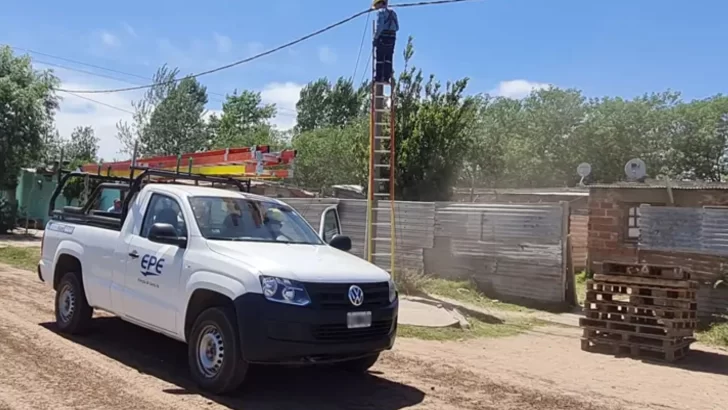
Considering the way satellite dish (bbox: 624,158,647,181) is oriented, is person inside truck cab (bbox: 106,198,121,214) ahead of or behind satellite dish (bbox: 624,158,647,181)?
ahead

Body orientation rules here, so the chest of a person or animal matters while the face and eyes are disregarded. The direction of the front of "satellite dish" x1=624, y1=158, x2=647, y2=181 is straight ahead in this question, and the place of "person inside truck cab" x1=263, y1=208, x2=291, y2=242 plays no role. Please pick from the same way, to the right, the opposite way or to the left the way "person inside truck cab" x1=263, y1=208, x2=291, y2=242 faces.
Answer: to the left

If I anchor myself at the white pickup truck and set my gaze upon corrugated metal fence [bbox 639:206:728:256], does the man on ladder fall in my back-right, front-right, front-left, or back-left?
front-left

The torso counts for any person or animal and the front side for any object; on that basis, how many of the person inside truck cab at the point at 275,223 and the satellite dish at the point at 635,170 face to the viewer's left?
0

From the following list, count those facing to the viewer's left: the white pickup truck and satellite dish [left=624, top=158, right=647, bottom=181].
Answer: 0

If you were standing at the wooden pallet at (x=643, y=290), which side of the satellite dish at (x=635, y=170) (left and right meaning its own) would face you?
front

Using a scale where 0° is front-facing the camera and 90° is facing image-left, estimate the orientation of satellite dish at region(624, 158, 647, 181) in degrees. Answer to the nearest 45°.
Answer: approximately 0°

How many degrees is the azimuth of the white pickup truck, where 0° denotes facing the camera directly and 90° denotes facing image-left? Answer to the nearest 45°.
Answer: approximately 315°

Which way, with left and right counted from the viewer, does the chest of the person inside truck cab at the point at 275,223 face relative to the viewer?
facing the viewer and to the right of the viewer

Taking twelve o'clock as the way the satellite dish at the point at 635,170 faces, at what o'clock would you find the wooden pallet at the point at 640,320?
The wooden pallet is roughly at 12 o'clock from the satellite dish.

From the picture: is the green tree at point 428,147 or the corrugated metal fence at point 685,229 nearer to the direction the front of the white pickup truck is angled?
the corrugated metal fence

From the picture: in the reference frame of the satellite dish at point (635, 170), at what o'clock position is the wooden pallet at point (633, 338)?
The wooden pallet is roughly at 12 o'clock from the satellite dish.

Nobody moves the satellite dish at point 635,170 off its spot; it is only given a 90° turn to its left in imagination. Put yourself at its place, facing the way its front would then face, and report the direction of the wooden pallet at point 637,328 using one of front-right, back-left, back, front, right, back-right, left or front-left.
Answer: right

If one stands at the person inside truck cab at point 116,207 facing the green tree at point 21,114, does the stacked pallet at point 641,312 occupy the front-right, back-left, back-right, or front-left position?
back-right

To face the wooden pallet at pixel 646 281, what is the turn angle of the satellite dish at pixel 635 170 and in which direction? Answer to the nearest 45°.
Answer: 0° — it already faces it
